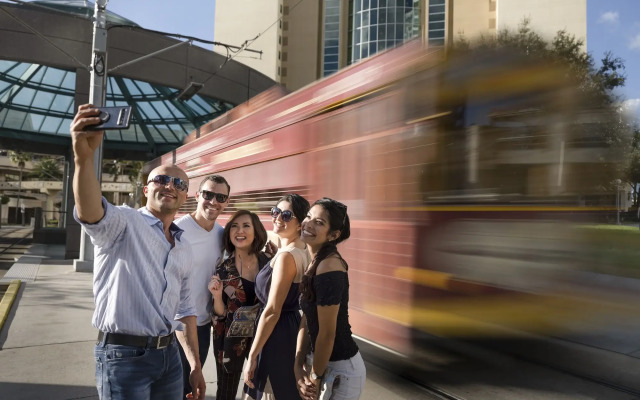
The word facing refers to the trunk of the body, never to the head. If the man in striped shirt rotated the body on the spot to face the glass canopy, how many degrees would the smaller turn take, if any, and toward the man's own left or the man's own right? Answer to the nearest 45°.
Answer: approximately 135° to the man's own left

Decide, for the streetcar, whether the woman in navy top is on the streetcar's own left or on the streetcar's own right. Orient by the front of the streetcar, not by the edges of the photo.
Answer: on the streetcar's own right

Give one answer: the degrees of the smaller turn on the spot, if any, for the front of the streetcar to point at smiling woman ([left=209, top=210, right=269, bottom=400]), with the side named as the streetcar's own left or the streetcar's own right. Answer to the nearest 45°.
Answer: approximately 90° to the streetcar's own right

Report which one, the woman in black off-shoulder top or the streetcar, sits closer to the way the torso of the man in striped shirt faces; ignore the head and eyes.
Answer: the woman in black off-shoulder top

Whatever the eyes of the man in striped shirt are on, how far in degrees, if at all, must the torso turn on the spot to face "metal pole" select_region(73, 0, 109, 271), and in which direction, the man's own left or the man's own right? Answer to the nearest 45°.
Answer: approximately 135° to the man's own left

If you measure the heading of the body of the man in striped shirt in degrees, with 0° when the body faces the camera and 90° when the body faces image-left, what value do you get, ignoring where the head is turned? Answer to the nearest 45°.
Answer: approximately 315°

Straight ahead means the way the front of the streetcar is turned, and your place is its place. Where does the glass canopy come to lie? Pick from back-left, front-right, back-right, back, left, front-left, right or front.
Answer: back

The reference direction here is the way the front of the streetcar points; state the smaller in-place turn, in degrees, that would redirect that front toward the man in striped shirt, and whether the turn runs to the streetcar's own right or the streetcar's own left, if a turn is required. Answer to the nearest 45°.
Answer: approximately 90° to the streetcar's own right

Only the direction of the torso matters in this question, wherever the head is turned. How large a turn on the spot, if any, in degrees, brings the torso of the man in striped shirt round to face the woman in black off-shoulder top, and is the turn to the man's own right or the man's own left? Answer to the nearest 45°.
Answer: approximately 45° to the man's own left

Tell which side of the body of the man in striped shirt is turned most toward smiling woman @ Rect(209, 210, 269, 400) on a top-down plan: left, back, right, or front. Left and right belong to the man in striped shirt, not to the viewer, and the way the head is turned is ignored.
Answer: left

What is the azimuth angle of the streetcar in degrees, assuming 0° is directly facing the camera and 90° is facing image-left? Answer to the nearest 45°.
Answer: approximately 315°

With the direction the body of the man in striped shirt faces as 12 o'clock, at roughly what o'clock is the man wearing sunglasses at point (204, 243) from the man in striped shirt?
The man wearing sunglasses is roughly at 8 o'clock from the man in striped shirt.
